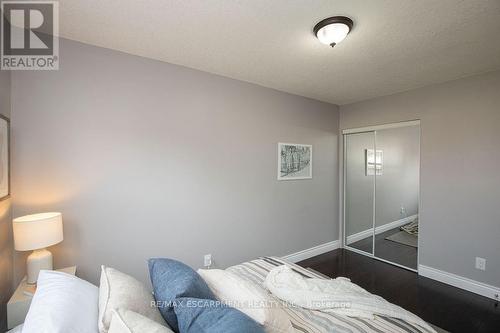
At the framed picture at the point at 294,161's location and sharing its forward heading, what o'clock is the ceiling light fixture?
The ceiling light fixture is roughly at 1 o'clock from the framed picture.

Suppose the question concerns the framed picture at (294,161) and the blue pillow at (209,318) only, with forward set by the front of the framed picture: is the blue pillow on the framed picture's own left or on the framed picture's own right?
on the framed picture's own right

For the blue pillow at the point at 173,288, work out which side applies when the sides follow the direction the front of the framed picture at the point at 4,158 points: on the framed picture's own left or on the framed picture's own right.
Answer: on the framed picture's own right

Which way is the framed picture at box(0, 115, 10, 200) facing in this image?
to the viewer's right

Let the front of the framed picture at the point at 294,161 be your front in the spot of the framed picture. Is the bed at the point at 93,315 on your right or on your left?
on your right

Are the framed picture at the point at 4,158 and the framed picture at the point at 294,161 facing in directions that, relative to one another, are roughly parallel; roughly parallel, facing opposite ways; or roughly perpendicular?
roughly perpendicular

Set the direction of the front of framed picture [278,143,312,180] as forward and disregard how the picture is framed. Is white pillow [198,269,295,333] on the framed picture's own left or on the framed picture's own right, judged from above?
on the framed picture's own right

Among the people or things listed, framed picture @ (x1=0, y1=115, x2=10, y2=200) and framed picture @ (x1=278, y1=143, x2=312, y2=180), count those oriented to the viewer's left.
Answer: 0

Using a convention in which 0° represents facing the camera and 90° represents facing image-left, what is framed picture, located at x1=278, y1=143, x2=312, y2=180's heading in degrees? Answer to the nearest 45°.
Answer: approximately 315°

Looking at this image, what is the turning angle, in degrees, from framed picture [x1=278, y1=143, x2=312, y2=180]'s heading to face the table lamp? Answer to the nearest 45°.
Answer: approximately 90° to its right
